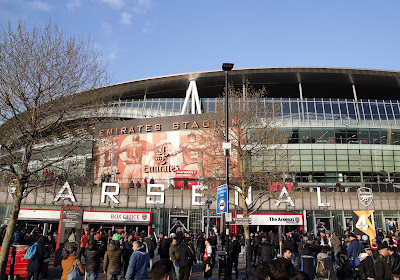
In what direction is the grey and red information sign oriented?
toward the camera

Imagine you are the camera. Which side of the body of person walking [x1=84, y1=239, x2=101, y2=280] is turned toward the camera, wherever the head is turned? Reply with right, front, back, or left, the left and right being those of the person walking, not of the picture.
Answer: back

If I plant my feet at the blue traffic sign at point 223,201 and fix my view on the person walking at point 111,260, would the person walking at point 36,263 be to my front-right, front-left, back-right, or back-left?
front-right

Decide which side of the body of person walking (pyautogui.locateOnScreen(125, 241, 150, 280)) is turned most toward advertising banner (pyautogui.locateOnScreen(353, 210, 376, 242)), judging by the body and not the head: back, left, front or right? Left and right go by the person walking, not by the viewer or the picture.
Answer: right

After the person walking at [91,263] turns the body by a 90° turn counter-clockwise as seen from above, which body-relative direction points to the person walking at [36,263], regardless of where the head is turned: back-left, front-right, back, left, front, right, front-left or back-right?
front-right

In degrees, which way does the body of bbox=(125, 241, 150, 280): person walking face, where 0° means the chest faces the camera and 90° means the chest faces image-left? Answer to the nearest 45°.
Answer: approximately 135°

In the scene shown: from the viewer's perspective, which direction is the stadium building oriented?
toward the camera

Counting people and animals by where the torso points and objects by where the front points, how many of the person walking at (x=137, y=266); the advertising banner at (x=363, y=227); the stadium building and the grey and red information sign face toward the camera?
3

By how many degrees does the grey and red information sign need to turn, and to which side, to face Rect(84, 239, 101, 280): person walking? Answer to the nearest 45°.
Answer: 0° — it already faces them

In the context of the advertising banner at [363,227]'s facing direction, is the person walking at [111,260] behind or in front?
in front

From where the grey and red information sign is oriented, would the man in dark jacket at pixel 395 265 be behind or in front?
in front

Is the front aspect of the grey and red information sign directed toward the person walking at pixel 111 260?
yes

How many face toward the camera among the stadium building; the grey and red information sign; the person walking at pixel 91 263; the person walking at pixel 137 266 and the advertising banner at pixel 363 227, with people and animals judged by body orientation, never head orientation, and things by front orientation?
3

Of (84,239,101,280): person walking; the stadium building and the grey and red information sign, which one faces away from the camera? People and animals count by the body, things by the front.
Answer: the person walking

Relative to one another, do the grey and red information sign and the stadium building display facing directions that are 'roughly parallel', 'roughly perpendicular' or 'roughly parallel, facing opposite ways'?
roughly parallel

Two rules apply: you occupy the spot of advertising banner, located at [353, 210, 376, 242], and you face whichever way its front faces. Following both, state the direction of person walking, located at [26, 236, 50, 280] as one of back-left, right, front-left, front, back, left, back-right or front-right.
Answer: front-right

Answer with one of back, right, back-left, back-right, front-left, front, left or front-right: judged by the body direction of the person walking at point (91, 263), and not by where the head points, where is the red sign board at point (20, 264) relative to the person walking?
front-left
